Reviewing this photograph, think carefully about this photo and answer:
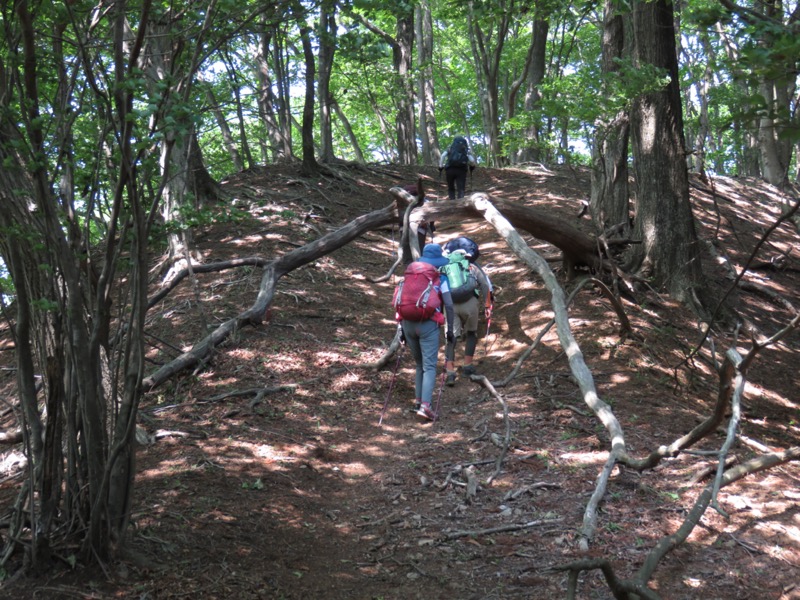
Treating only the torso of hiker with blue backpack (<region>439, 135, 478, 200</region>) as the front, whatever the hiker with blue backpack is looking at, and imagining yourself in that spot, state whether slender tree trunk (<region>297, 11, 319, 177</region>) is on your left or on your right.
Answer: on your left

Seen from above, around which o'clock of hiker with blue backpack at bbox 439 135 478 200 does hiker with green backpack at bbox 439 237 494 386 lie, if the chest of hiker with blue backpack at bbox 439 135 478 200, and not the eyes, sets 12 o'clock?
hiker with green backpack at bbox 439 237 494 386 is roughly at 6 o'clock from hiker with blue backpack at bbox 439 135 478 200.

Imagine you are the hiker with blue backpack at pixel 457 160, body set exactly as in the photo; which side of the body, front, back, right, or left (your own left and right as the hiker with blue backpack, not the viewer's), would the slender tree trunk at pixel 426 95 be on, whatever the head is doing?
front

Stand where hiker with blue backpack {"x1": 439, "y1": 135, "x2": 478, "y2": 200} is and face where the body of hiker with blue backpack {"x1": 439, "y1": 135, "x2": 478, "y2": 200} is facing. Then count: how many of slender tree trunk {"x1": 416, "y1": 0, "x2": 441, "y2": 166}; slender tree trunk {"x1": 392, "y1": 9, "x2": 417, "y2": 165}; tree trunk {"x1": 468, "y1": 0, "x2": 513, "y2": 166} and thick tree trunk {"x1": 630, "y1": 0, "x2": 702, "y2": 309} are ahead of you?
3

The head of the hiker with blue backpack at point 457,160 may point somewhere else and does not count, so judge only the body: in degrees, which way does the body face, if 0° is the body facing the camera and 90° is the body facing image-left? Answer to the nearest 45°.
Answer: approximately 180°

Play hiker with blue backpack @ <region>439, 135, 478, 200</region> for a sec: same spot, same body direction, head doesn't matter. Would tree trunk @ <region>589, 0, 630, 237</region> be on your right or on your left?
on your right

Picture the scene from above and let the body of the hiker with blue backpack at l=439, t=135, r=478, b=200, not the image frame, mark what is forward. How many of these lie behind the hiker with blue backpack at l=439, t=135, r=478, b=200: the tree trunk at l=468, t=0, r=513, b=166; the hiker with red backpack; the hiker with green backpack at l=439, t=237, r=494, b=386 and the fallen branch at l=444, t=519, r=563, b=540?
3

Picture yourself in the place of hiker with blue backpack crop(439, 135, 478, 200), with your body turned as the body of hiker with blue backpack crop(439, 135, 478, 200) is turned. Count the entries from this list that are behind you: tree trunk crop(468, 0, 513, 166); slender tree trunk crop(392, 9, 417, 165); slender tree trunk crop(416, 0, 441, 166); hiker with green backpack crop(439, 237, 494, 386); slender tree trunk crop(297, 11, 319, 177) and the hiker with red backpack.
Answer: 2

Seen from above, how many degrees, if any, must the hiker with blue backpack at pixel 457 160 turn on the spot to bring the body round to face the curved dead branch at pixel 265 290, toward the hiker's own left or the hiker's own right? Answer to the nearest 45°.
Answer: approximately 135° to the hiker's own left

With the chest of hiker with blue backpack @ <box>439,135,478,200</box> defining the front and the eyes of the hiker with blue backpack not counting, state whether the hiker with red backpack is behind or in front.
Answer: behind

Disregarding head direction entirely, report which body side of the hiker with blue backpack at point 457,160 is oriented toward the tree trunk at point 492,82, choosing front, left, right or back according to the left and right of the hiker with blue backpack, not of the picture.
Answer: front
